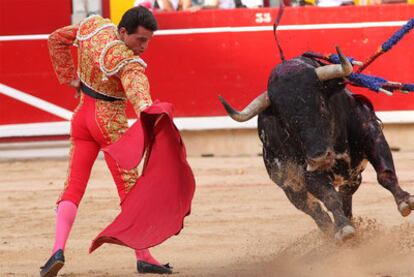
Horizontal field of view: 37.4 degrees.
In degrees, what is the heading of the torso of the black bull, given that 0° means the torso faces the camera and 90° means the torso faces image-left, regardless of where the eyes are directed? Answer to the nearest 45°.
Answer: approximately 0°
